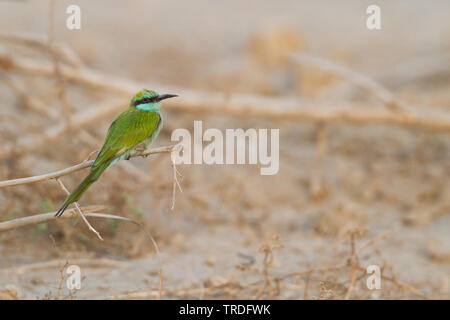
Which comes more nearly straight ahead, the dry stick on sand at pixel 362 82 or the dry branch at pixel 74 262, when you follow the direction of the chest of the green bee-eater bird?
the dry stick on sand

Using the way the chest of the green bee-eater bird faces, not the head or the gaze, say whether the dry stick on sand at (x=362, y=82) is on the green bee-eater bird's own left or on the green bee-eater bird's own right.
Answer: on the green bee-eater bird's own left

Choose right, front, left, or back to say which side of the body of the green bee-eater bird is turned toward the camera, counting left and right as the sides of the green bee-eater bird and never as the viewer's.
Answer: right

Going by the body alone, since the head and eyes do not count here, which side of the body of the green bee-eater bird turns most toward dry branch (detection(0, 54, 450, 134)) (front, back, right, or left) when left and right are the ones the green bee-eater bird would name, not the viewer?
left
